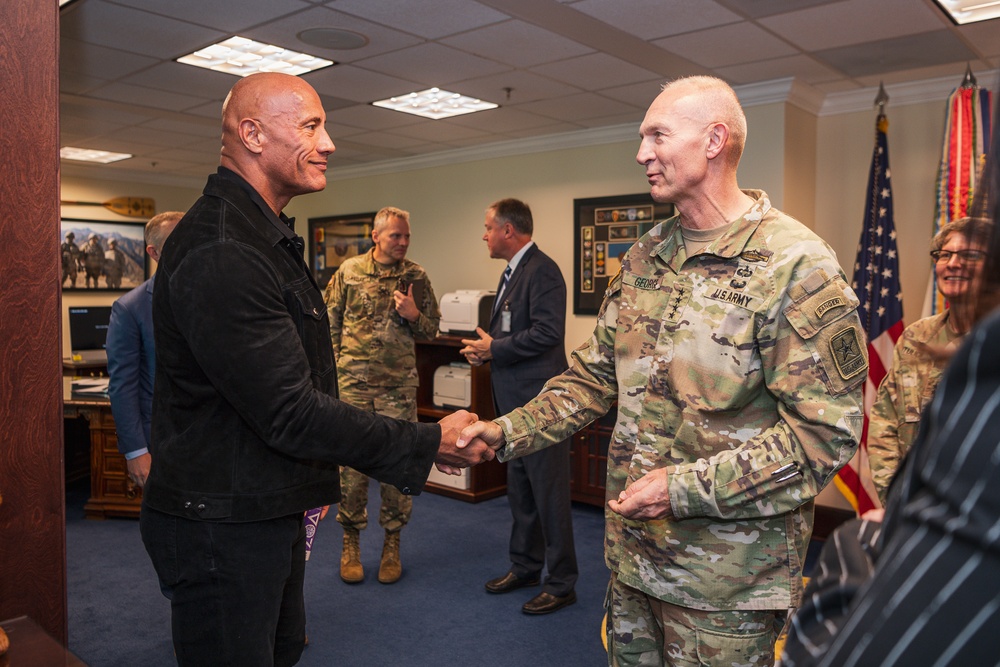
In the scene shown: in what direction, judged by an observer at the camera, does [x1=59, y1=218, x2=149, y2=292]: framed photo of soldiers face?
facing the viewer

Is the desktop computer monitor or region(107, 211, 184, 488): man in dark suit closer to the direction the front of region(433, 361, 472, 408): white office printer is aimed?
the man in dark suit

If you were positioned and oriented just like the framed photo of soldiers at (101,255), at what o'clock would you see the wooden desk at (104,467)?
The wooden desk is roughly at 12 o'clock from the framed photo of soldiers.

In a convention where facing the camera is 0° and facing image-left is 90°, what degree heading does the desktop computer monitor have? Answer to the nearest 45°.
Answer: approximately 0°

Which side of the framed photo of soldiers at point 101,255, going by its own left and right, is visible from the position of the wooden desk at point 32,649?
front

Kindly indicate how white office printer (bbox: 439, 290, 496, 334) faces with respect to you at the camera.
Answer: facing the viewer and to the left of the viewer

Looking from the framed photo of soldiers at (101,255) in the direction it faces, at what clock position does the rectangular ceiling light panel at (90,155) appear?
The rectangular ceiling light panel is roughly at 12 o'clock from the framed photo of soldiers.

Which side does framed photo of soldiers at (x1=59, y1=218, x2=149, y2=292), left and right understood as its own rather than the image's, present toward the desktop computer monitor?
front

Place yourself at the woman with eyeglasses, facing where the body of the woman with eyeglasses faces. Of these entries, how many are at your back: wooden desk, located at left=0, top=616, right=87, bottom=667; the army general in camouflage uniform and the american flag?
1

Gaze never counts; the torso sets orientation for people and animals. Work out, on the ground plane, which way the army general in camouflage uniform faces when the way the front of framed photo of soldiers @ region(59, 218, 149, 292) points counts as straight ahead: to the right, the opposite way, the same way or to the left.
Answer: to the right

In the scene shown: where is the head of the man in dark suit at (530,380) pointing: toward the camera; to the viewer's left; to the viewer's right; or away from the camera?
to the viewer's left

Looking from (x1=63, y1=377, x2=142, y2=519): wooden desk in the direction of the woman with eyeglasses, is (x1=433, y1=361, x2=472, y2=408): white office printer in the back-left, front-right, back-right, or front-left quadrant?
front-left

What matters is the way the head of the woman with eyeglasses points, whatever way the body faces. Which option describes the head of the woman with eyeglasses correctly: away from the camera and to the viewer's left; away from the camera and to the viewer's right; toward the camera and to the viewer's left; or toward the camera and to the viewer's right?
toward the camera and to the viewer's left

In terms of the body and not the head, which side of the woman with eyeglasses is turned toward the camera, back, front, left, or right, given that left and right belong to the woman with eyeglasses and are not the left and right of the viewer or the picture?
front

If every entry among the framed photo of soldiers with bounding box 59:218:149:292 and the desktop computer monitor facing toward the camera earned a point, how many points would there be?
2

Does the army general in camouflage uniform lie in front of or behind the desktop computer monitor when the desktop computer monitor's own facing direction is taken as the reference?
in front
